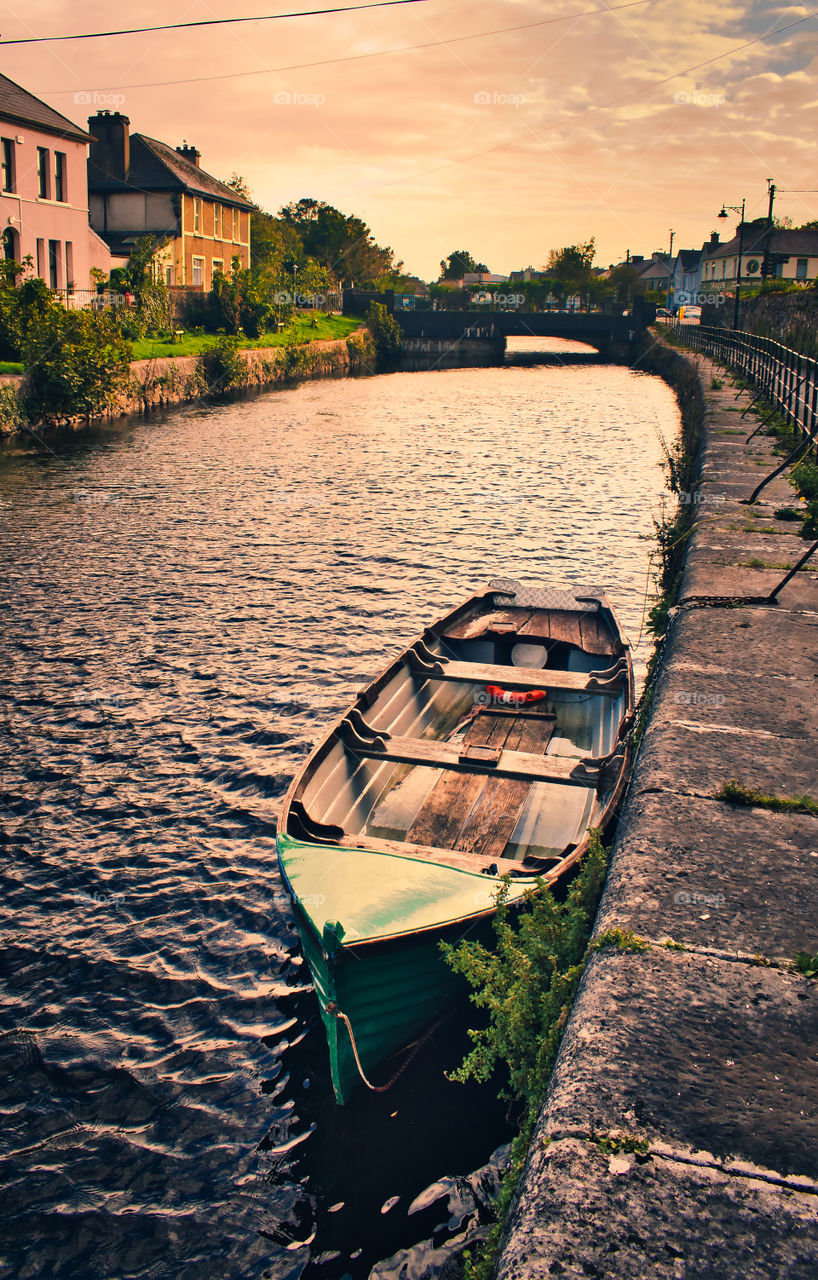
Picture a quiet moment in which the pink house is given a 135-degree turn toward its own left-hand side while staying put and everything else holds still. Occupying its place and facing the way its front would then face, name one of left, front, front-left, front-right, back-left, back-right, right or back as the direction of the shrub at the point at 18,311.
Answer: back

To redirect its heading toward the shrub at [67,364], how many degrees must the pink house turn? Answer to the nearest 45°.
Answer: approximately 45° to its right

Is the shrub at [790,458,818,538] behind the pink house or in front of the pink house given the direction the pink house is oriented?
in front

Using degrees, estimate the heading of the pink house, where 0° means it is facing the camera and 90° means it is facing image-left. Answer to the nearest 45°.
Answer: approximately 315°

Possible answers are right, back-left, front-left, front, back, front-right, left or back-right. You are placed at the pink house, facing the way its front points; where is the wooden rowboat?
front-right

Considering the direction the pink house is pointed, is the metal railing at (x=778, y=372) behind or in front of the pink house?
in front

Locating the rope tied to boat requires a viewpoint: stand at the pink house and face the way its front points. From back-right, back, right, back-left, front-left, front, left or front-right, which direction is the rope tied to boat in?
front-right

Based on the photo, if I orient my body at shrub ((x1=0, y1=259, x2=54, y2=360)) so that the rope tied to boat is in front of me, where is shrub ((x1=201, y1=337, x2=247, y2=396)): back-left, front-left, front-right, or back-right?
back-left
